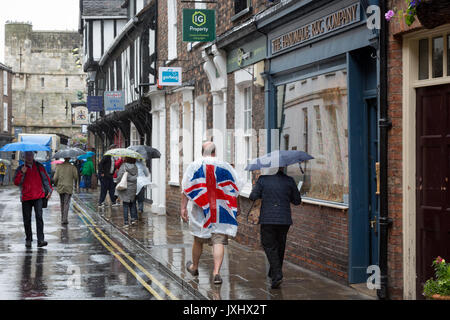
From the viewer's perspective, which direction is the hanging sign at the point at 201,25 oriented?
toward the camera

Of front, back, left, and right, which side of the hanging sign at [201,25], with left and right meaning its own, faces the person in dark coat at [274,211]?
front

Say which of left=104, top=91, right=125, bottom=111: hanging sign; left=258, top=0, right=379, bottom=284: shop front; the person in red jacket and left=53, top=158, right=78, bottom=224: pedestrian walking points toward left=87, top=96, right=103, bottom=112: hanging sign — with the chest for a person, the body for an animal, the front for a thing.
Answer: the pedestrian walking

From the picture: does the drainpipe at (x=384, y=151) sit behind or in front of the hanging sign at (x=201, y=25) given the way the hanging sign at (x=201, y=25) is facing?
in front

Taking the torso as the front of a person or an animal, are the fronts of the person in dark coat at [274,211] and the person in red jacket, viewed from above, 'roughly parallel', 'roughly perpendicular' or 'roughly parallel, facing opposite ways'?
roughly parallel, facing opposite ways

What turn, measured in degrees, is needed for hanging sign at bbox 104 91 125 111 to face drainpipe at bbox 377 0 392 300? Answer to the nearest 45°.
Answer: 0° — it already faces it

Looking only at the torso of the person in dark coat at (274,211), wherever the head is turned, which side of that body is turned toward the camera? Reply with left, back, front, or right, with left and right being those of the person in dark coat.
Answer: back

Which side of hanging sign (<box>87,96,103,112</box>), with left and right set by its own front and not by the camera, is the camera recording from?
front

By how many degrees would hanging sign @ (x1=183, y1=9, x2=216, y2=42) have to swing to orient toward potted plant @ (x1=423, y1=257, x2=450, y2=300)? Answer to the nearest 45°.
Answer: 0° — it already faces it

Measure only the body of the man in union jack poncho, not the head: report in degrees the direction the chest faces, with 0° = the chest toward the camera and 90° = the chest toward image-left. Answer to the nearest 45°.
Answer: approximately 180°

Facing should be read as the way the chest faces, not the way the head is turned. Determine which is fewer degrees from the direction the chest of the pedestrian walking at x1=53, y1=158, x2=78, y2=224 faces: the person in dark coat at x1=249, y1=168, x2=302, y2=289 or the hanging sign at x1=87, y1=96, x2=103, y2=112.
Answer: the hanging sign

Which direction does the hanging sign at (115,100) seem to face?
toward the camera

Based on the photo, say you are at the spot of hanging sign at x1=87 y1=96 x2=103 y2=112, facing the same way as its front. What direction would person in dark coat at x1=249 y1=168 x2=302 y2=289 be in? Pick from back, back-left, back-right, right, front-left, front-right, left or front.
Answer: front

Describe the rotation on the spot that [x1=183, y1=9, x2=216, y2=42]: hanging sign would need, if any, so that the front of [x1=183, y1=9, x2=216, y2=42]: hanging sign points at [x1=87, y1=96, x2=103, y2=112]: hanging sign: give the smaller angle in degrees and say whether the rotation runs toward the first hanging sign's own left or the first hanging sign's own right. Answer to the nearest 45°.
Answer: approximately 180°

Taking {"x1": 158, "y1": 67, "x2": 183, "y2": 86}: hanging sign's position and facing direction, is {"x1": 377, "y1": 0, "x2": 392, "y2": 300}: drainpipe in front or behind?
in front

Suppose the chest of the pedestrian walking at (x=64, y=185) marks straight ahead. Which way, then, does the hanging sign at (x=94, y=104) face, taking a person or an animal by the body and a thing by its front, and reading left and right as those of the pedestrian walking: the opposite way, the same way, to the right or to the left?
the opposite way

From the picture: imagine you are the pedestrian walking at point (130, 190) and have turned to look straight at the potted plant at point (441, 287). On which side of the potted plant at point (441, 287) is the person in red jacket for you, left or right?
right

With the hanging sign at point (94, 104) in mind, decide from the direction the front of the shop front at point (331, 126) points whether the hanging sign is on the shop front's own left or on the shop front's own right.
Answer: on the shop front's own right
